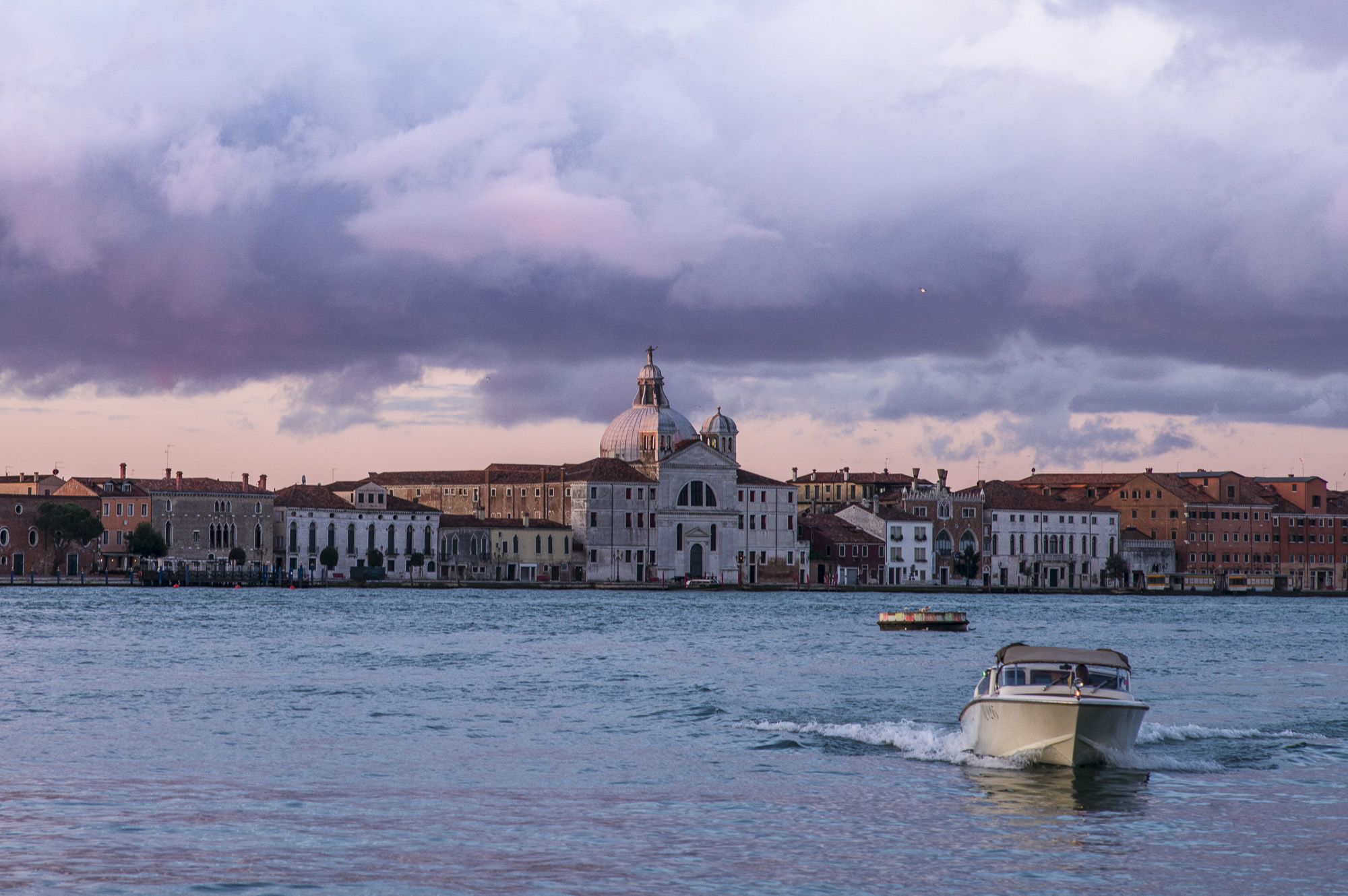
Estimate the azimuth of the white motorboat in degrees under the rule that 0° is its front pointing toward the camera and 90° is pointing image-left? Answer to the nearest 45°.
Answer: approximately 0°
